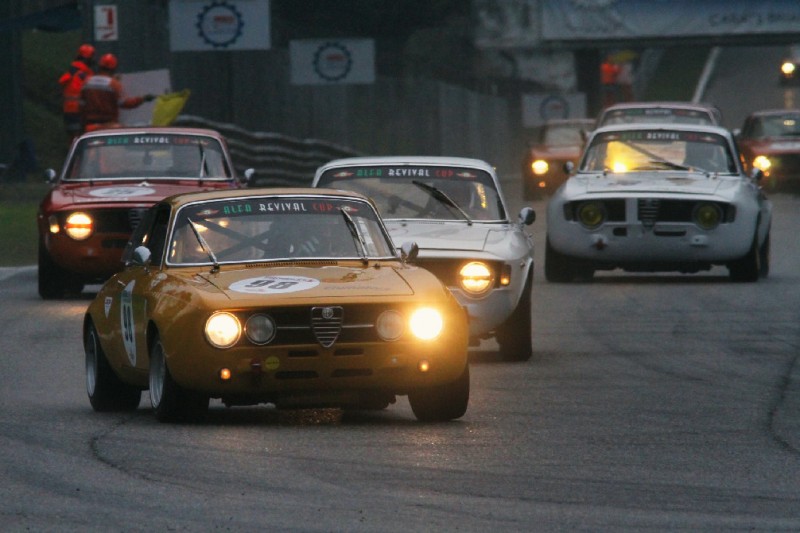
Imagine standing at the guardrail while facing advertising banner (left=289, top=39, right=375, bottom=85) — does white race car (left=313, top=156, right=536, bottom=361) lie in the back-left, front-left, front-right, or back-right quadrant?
back-right

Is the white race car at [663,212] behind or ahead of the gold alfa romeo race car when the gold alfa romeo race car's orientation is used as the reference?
behind

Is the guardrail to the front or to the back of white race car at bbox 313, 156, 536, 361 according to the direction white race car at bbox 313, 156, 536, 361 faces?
to the back

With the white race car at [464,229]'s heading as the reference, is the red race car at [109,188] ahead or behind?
behind

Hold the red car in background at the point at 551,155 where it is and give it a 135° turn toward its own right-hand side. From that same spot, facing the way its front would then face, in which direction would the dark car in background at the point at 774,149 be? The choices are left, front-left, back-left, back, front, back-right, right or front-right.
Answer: back-right

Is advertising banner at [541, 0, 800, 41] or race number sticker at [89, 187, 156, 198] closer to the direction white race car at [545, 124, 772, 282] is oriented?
the race number sticker

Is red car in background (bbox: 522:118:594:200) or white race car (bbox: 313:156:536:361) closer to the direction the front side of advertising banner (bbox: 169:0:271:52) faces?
the white race car

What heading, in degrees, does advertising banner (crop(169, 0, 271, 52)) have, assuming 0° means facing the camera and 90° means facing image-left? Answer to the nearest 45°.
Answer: approximately 0°

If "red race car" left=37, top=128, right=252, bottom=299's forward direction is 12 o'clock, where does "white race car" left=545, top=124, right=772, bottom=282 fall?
The white race car is roughly at 9 o'clock from the red race car.

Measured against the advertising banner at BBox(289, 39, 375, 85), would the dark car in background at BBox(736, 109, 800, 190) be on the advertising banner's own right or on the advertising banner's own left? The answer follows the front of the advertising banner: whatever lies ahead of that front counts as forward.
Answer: on the advertising banner's own left
